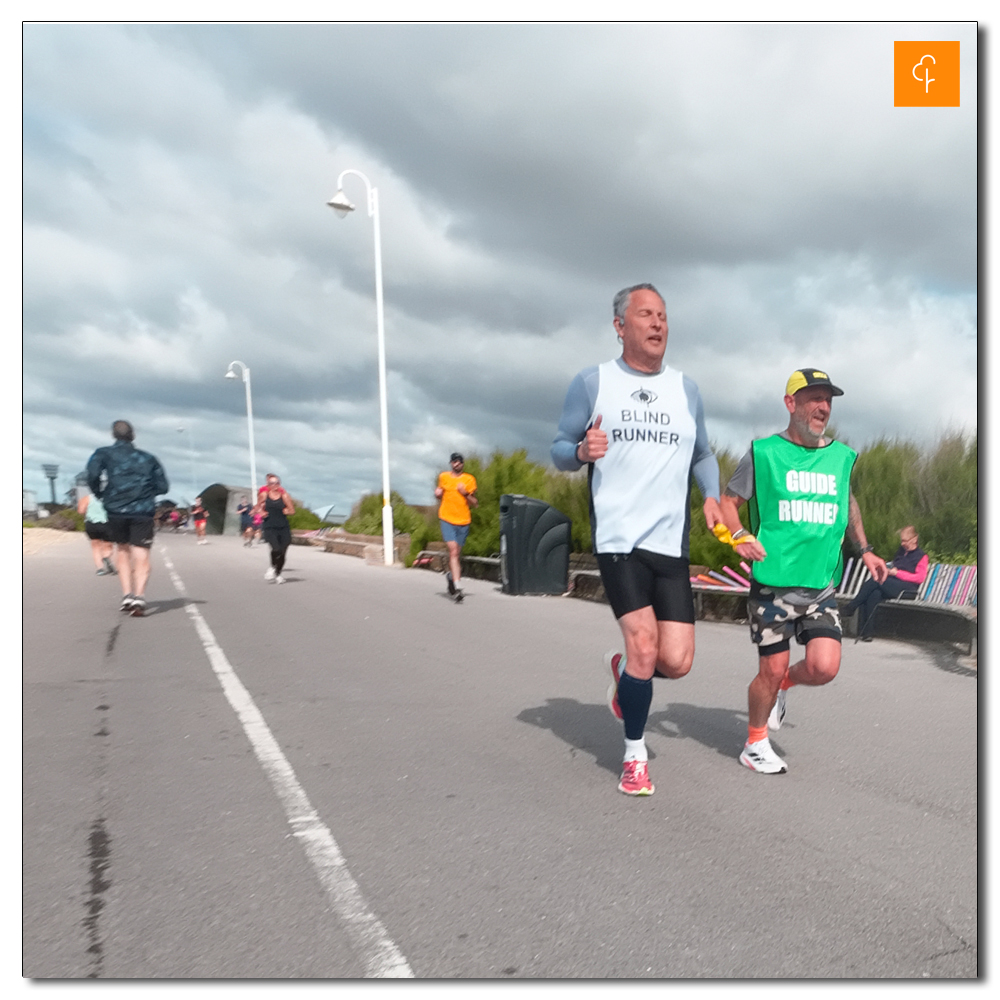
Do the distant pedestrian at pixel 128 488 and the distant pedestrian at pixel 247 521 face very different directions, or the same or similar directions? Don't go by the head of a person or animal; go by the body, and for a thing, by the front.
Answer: very different directions

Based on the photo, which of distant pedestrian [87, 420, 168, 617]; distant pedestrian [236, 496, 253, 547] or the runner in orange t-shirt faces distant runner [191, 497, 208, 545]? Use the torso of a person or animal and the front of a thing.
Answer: distant pedestrian [87, 420, 168, 617]

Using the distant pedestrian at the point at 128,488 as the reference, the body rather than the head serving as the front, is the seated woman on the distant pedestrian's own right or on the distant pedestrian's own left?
on the distant pedestrian's own right

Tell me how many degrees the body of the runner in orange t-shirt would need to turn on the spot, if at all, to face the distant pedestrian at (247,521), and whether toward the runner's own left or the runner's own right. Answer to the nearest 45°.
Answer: approximately 180°

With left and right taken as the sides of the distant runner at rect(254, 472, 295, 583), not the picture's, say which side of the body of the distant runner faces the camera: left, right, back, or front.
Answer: front

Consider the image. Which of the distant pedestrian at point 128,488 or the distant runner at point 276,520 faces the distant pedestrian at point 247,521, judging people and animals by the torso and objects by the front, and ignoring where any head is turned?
the distant pedestrian at point 128,488

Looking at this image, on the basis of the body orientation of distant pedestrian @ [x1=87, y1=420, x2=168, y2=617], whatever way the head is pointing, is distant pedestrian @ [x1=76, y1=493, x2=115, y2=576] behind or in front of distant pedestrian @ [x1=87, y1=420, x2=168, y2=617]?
in front

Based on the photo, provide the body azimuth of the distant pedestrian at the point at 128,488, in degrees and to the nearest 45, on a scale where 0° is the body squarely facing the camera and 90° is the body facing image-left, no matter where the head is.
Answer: approximately 180°

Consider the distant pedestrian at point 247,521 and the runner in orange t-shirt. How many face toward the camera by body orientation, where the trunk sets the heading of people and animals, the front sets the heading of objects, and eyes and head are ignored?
2

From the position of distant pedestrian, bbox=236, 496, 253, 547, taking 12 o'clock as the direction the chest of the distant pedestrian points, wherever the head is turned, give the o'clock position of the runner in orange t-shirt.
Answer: The runner in orange t-shirt is roughly at 12 o'clock from the distant pedestrian.

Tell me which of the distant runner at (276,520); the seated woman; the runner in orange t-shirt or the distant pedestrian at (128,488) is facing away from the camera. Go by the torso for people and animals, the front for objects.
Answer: the distant pedestrian

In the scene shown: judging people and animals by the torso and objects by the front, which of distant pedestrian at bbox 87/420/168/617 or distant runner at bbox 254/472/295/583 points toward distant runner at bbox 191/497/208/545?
the distant pedestrian

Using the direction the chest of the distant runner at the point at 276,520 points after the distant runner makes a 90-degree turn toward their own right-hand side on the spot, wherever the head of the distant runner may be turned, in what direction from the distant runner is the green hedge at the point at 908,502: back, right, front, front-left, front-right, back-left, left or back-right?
back-left

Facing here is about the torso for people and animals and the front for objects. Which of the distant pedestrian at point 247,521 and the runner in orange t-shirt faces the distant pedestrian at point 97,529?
the distant pedestrian at point 247,521

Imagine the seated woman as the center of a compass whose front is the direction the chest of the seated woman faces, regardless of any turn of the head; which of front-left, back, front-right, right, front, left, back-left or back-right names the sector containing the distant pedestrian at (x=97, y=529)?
front-right
